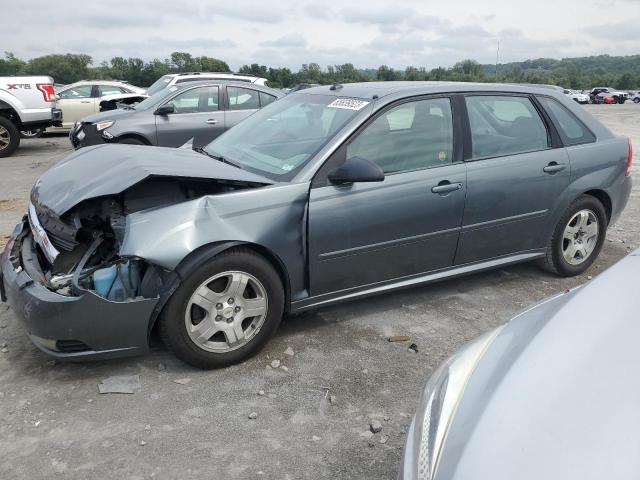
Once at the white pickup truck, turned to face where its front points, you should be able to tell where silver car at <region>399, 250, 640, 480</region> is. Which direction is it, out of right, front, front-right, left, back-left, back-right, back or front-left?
left

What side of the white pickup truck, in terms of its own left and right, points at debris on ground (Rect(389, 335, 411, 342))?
left

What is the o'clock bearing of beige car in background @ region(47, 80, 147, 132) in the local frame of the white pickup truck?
The beige car in background is roughly at 4 o'clock from the white pickup truck.

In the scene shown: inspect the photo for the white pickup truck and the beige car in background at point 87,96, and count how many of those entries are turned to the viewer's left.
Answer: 2

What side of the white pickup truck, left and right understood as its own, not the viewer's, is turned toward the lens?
left

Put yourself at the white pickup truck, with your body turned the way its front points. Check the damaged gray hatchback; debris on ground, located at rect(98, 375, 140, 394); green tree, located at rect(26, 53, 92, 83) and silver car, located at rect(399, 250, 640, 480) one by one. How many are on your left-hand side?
3

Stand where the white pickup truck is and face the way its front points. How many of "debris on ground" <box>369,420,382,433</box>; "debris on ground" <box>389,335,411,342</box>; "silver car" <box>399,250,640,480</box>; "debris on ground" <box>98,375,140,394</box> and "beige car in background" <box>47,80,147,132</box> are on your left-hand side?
4

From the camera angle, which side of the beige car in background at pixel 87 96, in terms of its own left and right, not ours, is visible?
left

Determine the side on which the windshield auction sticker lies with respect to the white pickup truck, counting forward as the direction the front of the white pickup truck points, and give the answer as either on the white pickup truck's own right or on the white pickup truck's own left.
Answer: on the white pickup truck's own left
